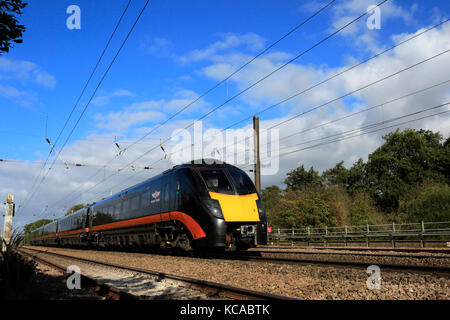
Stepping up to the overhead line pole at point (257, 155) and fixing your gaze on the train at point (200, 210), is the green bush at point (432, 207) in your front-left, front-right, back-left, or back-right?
back-left

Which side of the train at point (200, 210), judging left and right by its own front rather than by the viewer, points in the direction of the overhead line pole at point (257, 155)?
left

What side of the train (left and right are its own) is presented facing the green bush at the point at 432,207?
left

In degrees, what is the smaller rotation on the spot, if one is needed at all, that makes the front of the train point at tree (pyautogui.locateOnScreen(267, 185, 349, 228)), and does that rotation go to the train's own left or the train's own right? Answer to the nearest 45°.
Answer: approximately 90° to the train's own left

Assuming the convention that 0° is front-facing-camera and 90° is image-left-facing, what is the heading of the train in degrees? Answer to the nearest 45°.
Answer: approximately 315°
